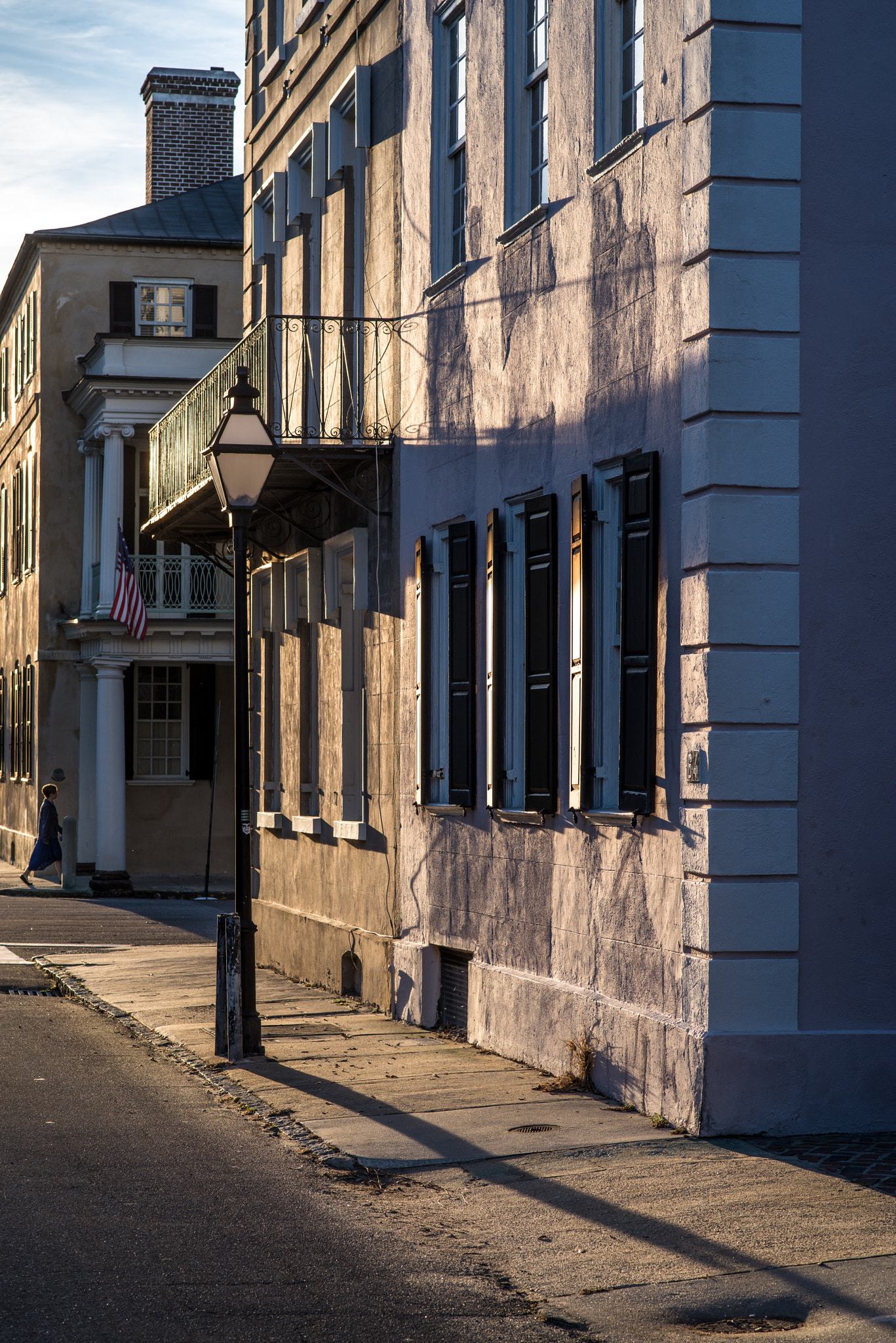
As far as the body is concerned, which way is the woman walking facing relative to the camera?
to the viewer's right

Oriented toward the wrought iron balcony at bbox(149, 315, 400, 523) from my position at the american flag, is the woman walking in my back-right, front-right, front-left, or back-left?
back-right

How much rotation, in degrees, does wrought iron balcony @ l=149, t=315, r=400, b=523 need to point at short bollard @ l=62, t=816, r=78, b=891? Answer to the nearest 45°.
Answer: approximately 90° to its right

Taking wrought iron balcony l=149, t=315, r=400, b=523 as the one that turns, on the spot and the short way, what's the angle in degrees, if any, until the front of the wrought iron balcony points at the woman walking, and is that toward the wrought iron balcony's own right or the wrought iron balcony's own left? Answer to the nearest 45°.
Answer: approximately 90° to the wrought iron balcony's own right

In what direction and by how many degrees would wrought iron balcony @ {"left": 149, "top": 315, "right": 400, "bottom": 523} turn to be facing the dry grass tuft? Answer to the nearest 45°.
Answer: approximately 90° to its left

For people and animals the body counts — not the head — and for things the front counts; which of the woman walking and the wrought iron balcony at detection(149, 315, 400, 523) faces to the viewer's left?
the wrought iron balcony

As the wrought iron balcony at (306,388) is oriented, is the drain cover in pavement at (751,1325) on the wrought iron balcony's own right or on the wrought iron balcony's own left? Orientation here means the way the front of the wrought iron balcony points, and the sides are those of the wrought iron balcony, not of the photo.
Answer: on the wrought iron balcony's own left

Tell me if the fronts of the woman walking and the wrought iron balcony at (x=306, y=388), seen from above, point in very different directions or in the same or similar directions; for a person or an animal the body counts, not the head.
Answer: very different directions

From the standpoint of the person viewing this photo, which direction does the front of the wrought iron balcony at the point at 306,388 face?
facing to the left of the viewer

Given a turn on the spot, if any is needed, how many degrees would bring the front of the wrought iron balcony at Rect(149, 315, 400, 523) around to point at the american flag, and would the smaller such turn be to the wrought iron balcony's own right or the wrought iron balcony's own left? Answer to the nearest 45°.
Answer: approximately 90° to the wrought iron balcony's own right
